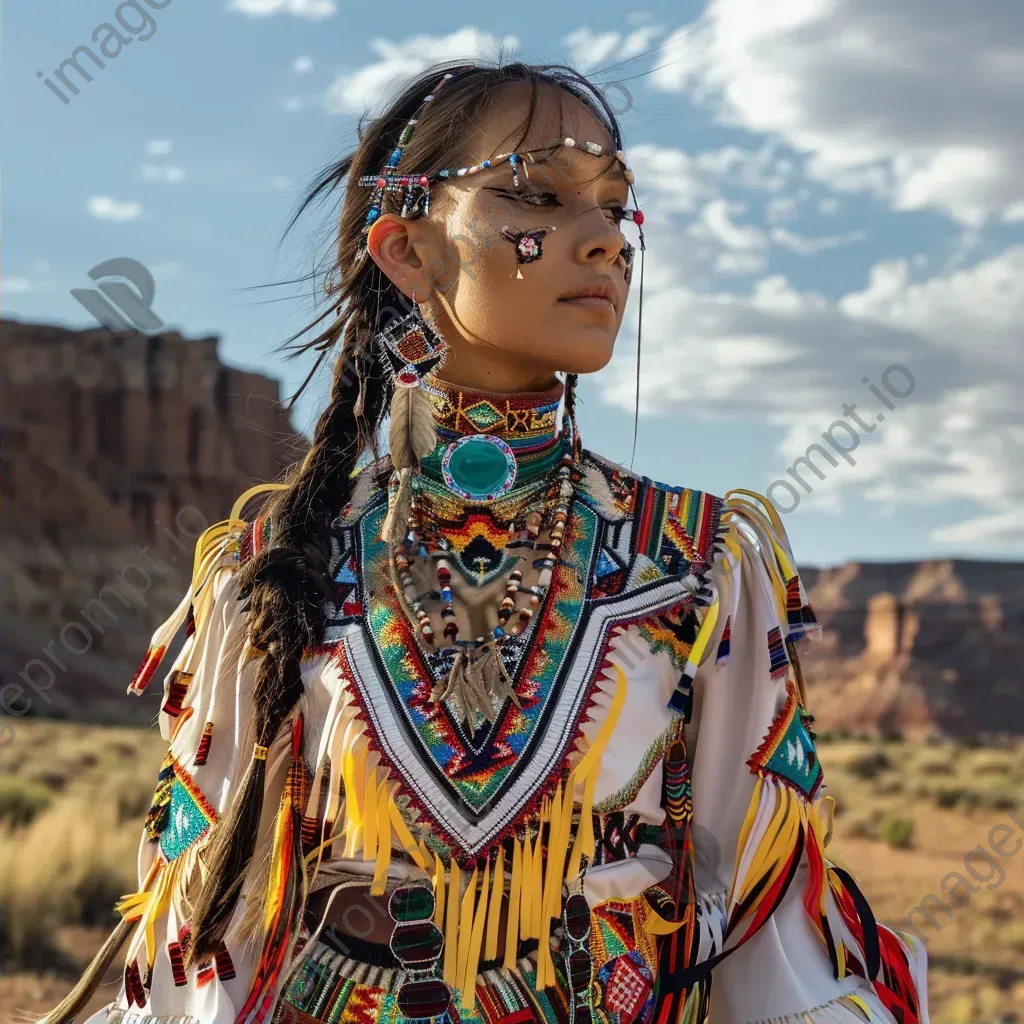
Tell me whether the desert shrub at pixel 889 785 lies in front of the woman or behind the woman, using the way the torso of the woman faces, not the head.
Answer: behind

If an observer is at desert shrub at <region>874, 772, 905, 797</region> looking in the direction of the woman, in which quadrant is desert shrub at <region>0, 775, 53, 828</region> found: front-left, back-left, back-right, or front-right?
front-right

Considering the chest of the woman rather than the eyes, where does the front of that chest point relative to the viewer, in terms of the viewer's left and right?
facing the viewer

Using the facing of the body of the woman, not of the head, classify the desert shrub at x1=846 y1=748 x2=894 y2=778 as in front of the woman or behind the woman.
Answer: behind

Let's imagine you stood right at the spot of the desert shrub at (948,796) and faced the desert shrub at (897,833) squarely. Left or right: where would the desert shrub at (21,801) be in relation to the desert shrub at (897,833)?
right

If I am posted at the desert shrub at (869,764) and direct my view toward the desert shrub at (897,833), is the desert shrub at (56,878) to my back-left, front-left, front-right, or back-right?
front-right

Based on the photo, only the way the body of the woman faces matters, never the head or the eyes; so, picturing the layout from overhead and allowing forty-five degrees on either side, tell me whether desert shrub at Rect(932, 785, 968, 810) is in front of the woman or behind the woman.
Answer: behind

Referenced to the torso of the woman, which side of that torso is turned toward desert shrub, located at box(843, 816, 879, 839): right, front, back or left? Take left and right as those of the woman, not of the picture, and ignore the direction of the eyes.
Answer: back

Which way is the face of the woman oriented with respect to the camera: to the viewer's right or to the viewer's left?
to the viewer's right
